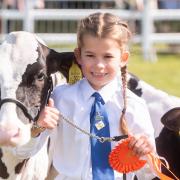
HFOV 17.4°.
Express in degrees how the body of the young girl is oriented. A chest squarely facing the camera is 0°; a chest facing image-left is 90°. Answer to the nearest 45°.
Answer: approximately 0°

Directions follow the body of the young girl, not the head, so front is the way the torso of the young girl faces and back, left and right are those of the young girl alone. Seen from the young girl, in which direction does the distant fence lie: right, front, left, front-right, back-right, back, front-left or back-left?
back
